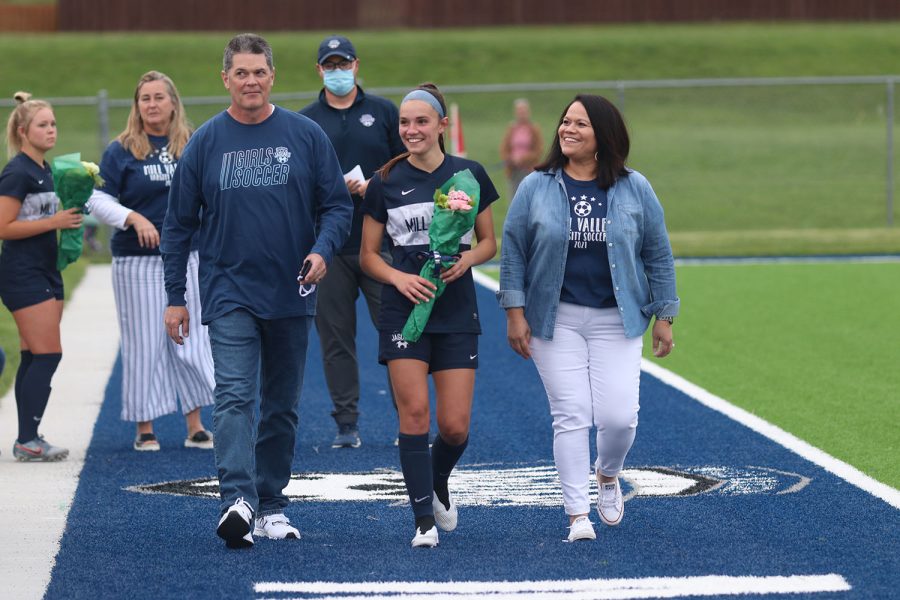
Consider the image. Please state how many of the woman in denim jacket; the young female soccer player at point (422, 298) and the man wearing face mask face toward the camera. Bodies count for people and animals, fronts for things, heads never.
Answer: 3

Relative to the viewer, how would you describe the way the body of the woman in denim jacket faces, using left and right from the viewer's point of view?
facing the viewer

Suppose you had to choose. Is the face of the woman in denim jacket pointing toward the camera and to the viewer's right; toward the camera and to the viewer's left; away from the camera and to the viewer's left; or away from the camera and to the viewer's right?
toward the camera and to the viewer's left

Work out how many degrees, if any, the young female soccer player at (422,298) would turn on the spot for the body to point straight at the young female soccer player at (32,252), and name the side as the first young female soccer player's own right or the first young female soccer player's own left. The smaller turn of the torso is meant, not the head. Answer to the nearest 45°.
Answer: approximately 135° to the first young female soccer player's own right

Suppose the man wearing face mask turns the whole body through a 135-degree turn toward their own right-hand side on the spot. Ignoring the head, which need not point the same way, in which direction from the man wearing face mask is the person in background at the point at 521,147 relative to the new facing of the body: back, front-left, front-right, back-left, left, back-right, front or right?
front-right

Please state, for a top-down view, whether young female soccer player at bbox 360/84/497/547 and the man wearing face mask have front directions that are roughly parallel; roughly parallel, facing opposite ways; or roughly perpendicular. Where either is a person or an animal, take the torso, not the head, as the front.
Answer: roughly parallel

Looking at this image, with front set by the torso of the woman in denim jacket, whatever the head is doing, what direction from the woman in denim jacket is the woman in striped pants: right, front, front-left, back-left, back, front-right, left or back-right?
back-right

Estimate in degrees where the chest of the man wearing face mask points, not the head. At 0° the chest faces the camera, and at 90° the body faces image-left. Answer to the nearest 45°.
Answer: approximately 0°

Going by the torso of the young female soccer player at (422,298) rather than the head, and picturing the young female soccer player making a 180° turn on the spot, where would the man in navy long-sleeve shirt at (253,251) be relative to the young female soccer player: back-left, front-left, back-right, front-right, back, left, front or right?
left

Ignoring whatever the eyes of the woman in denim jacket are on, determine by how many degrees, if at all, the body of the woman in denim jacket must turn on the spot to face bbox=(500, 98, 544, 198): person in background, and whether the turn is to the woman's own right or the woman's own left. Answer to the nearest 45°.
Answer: approximately 180°

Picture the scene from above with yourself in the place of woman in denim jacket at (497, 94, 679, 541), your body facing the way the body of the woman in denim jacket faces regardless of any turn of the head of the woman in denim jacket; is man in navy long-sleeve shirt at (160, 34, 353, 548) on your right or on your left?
on your right

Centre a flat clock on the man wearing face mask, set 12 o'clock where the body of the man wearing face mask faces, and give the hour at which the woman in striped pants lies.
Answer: The woman in striped pants is roughly at 3 o'clock from the man wearing face mask.

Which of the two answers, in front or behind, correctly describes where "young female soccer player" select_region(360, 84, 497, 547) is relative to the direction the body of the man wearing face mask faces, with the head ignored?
in front

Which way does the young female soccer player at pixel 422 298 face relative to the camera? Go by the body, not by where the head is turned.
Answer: toward the camera

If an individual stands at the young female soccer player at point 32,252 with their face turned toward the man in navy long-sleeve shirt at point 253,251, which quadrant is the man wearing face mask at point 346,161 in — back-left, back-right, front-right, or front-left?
front-left

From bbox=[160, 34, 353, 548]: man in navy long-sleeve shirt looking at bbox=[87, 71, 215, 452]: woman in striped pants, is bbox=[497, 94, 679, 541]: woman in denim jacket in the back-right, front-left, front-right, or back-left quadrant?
back-right
